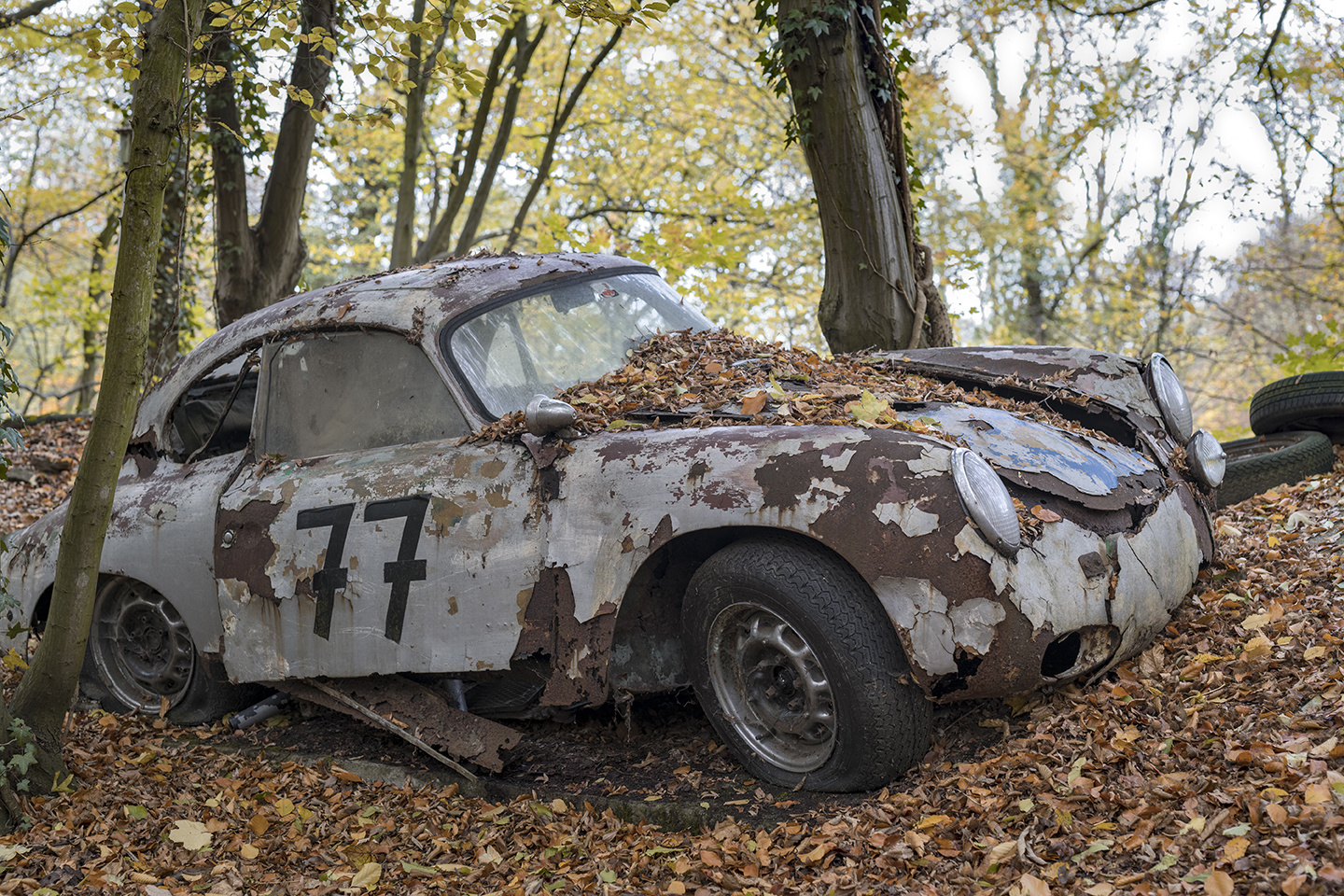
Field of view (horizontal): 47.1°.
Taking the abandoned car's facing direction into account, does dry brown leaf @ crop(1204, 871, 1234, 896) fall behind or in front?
in front

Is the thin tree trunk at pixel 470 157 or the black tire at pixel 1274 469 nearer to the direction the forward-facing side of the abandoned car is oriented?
the black tire

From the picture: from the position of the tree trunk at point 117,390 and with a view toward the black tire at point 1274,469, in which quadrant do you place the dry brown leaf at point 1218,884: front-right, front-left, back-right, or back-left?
front-right

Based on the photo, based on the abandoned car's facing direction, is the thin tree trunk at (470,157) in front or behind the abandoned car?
behind

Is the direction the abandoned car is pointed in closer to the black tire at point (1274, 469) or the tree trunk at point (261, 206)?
the black tire

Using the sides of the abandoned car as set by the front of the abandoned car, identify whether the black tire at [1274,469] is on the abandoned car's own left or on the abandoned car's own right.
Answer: on the abandoned car's own left

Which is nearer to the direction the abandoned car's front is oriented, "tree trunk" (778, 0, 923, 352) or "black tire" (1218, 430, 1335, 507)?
the black tire

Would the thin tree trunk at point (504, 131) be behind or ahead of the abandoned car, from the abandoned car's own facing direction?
behind

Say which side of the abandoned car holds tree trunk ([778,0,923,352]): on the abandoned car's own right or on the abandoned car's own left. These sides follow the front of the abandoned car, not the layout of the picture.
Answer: on the abandoned car's own left

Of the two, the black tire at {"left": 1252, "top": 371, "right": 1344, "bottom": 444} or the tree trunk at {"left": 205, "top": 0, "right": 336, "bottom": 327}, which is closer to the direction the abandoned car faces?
the black tire

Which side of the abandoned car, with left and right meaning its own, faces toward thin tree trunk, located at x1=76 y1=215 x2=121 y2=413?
back

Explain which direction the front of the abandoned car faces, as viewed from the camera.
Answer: facing the viewer and to the right of the viewer

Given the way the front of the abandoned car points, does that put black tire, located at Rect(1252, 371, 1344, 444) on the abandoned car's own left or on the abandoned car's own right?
on the abandoned car's own left

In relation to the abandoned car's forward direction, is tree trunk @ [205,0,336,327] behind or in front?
behind
